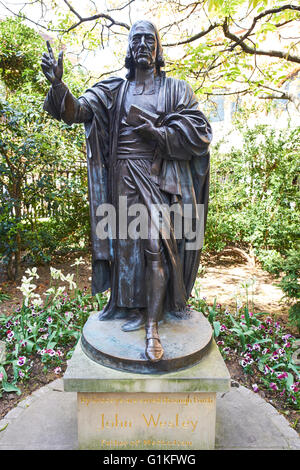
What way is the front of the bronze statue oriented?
toward the camera
